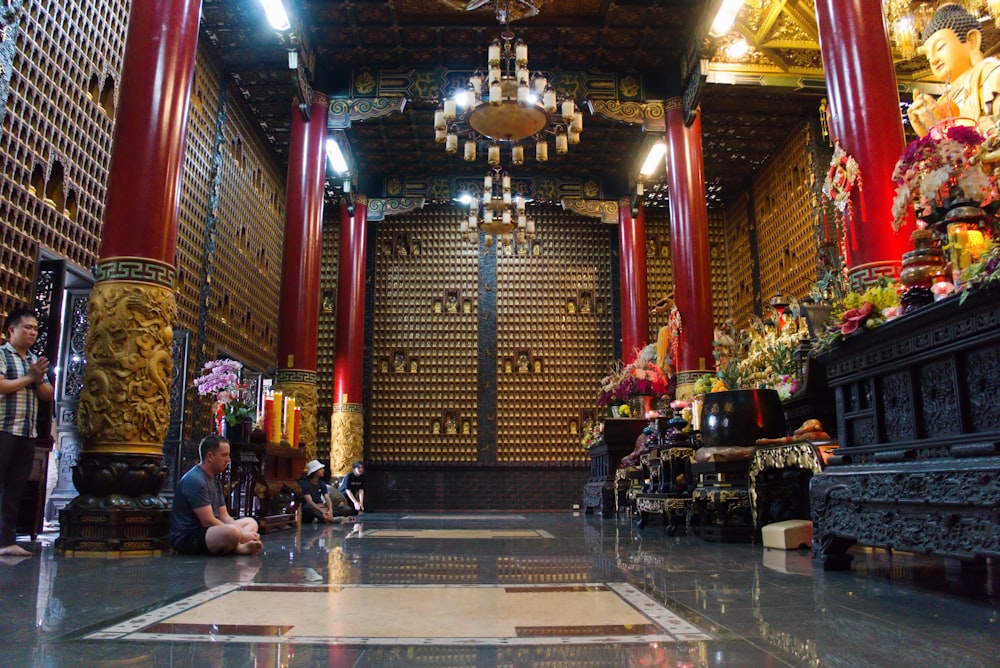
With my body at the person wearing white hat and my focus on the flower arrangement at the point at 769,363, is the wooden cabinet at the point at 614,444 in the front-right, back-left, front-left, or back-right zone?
front-left

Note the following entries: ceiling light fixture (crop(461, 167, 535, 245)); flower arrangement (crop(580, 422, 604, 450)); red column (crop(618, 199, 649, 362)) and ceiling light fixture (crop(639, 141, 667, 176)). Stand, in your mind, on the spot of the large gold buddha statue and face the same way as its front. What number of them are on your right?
4

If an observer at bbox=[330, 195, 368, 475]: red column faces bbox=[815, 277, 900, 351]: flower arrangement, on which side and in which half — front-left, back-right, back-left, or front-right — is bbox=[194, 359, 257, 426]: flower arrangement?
front-right

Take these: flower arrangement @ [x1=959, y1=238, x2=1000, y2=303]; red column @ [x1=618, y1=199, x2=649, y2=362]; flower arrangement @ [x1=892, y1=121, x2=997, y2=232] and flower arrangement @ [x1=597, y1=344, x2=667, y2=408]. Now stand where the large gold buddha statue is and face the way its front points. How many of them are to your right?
2

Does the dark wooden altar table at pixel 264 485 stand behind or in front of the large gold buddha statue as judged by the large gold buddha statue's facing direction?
in front

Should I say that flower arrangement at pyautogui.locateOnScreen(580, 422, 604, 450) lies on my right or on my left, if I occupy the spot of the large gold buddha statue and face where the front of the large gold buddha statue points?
on my right

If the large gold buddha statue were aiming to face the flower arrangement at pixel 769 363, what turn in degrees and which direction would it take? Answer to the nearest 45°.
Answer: approximately 90° to its right

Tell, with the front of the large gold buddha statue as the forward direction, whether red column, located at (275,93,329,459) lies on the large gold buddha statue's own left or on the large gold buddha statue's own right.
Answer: on the large gold buddha statue's own right

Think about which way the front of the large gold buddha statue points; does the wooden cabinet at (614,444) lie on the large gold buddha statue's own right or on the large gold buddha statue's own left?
on the large gold buddha statue's own right

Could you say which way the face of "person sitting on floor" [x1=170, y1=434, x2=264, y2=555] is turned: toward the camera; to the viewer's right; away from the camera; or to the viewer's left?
to the viewer's right

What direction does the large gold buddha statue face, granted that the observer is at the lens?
facing the viewer and to the left of the viewer

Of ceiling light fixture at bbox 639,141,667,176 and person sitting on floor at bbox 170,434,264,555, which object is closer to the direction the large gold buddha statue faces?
the person sitting on floor

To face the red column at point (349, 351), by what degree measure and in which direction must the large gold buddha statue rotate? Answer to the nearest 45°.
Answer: approximately 90° to its right

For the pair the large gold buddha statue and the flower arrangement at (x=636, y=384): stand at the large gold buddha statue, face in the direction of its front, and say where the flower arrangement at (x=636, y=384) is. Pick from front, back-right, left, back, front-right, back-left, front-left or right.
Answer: right
